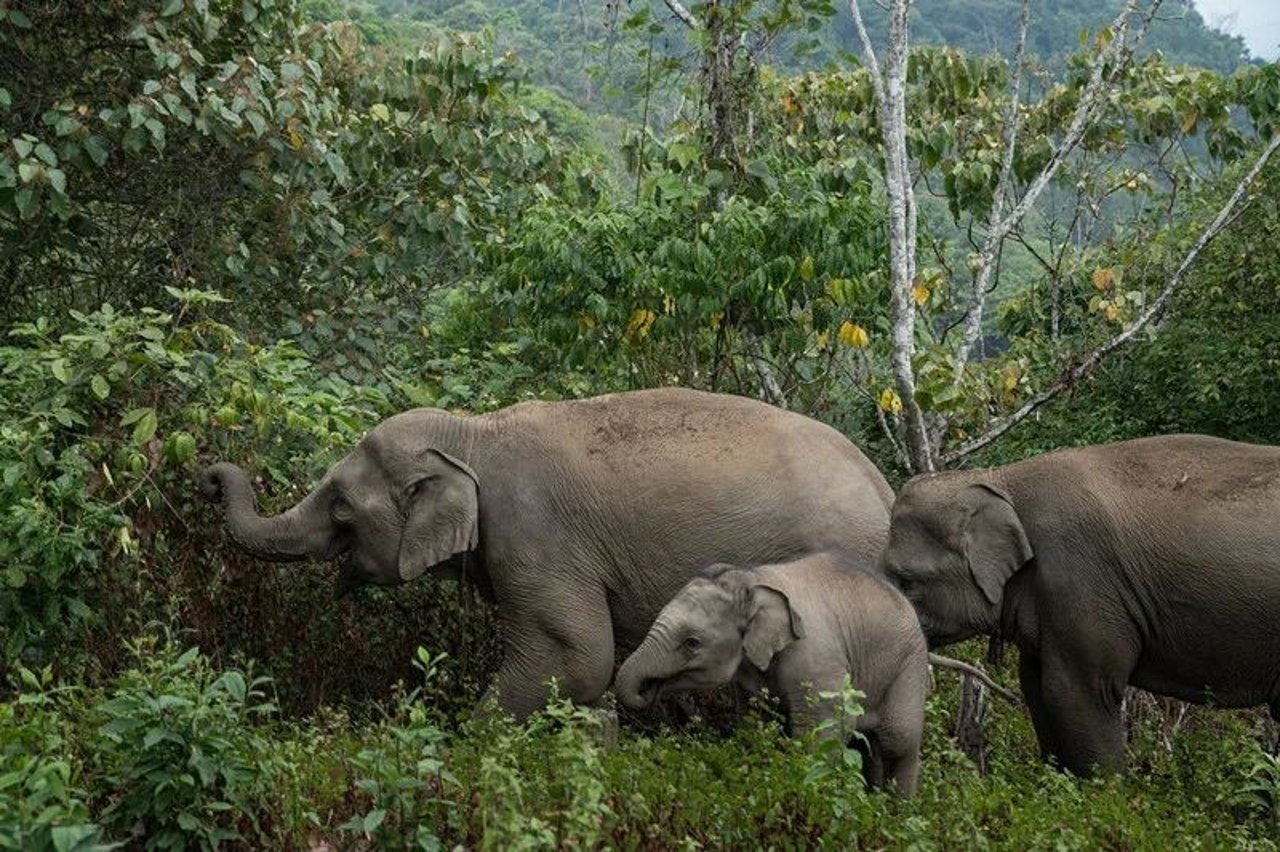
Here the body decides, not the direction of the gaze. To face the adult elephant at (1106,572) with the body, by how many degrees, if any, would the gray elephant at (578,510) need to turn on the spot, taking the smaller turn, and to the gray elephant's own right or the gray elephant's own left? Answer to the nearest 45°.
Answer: approximately 180°

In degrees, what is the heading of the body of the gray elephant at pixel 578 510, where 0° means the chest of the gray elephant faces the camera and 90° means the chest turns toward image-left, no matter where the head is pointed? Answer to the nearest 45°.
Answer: approximately 90°

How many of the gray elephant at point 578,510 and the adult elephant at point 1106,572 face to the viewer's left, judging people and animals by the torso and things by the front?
2

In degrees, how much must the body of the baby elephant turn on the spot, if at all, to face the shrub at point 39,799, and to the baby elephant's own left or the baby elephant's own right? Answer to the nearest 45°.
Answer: approximately 45° to the baby elephant's own left

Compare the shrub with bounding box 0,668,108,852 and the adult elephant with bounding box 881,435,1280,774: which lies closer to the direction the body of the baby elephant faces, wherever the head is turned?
the shrub

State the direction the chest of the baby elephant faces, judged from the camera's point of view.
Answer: to the viewer's left

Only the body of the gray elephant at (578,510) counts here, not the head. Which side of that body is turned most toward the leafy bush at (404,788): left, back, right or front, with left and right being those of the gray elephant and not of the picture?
left

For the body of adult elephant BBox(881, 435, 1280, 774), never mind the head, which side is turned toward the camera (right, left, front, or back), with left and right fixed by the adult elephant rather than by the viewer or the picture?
left

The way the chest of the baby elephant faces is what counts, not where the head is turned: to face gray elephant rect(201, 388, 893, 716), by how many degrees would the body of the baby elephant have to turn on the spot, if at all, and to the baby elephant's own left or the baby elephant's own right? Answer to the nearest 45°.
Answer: approximately 45° to the baby elephant's own right
